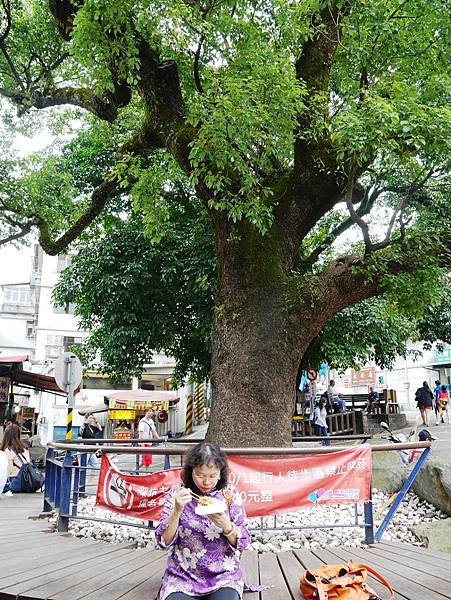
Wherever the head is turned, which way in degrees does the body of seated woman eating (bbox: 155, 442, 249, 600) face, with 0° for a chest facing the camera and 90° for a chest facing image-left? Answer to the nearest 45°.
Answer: approximately 0°

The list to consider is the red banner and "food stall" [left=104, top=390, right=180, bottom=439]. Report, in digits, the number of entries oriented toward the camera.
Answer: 2

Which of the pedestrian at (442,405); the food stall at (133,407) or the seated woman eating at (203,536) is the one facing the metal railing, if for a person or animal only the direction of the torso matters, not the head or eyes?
the food stall

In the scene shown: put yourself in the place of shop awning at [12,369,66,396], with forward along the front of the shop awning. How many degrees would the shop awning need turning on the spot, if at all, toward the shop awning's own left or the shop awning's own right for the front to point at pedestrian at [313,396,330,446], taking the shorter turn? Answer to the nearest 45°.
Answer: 0° — it already faces them
